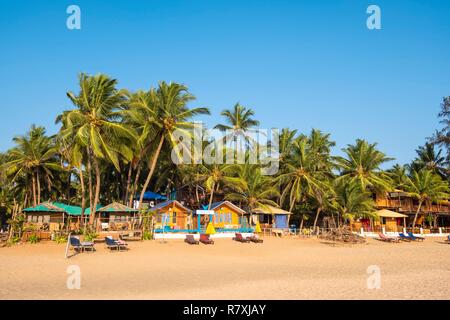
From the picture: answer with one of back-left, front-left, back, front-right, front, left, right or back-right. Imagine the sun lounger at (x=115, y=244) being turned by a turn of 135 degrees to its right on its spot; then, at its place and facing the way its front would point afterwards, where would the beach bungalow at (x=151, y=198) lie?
right

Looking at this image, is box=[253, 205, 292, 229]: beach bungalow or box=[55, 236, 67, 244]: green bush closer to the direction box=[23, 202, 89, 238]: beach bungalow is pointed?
the green bush

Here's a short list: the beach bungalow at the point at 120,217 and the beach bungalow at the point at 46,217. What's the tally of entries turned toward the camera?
2

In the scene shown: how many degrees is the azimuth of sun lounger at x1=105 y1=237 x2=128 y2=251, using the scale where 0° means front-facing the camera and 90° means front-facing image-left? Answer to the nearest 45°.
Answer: approximately 315°

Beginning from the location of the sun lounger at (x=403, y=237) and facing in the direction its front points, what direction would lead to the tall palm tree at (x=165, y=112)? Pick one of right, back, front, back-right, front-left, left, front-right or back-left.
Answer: right

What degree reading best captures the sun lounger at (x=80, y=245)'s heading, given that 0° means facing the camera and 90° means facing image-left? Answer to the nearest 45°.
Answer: approximately 315°

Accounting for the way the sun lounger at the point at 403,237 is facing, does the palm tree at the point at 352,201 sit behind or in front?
behind

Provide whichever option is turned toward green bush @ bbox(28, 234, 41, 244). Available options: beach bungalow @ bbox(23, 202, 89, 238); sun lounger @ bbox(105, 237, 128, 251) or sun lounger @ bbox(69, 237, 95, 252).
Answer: the beach bungalow

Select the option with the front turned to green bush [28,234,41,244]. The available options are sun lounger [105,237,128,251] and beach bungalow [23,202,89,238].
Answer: the beach bungalow

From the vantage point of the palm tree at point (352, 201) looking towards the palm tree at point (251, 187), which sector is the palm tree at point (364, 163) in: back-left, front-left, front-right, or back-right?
back-right

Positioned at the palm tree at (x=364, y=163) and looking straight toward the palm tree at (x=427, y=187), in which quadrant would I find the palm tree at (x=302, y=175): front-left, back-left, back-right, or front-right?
back-right
